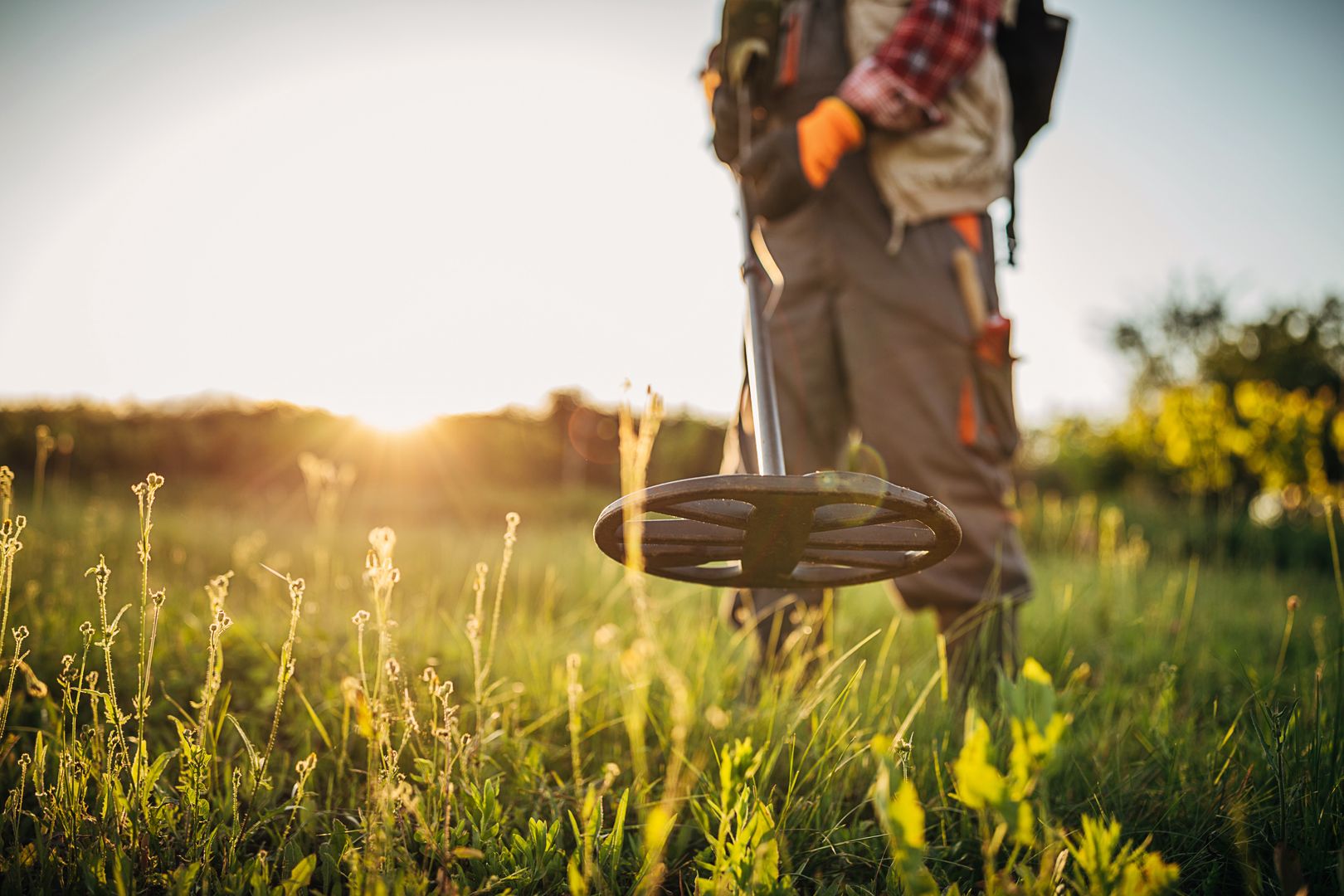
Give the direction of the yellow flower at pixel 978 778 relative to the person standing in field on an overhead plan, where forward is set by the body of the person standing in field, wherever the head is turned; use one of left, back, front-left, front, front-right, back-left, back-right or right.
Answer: front-left

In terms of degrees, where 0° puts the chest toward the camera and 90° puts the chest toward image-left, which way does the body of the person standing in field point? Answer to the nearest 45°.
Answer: approximately 45°

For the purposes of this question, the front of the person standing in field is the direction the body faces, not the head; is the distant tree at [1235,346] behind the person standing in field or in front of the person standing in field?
behind

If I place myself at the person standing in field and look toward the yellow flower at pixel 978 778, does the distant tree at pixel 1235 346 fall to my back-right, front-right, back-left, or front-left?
back-left

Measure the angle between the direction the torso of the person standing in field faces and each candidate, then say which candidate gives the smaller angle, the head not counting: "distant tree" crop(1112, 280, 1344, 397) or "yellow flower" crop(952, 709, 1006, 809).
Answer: the yellow flower
